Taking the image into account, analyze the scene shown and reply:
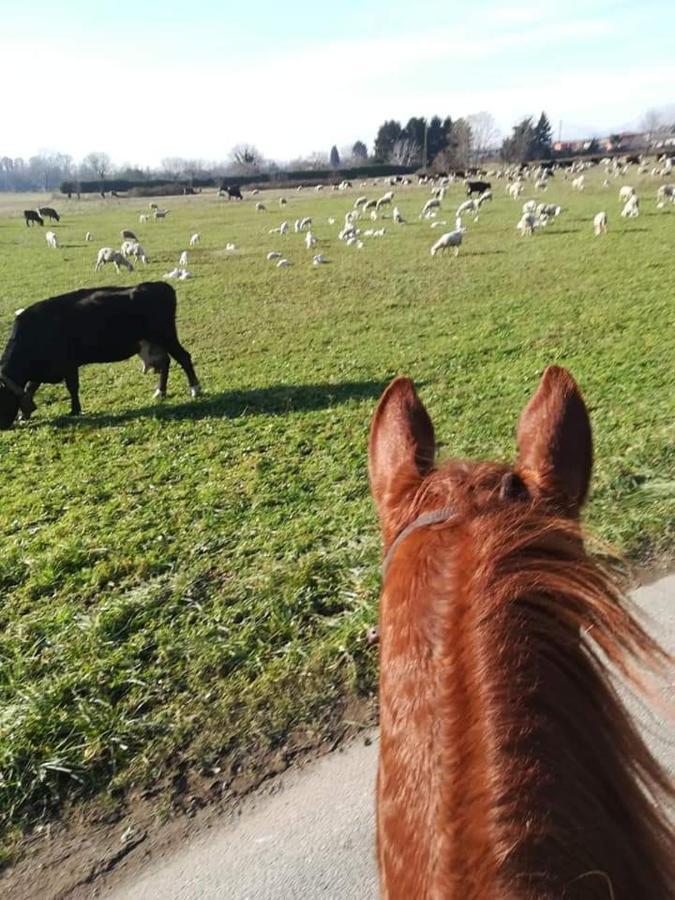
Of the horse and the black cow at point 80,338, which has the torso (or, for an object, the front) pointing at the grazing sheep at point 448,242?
the horse

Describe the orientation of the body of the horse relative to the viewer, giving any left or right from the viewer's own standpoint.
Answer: facing away from the viewer

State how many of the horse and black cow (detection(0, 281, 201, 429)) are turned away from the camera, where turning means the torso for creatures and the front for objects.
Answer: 1

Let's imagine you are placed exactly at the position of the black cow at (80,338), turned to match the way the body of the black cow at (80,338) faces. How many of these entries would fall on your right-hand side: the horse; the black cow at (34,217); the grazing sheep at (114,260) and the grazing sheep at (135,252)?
3

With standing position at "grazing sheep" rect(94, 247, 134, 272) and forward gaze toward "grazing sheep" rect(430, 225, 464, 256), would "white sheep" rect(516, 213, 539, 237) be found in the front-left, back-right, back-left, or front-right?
front-left

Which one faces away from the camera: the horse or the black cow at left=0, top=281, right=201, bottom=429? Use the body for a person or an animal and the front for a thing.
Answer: the horse

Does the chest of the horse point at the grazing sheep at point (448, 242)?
yes

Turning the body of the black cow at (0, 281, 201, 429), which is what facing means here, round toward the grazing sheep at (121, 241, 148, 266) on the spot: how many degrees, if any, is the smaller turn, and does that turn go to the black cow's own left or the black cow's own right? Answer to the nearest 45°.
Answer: approximately 90° to the black cow's own right

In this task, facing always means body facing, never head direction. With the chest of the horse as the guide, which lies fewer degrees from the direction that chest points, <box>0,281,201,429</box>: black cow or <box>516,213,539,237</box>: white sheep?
the white sheep

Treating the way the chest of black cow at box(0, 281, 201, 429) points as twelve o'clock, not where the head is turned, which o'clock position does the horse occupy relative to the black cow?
The horse is roughly at 9 o'clock from the black cow.

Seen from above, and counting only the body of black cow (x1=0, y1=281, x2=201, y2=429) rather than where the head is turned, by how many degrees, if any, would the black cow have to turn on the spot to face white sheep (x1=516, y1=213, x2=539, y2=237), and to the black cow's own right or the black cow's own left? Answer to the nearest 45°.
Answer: approximately 135° to the black cow's own right

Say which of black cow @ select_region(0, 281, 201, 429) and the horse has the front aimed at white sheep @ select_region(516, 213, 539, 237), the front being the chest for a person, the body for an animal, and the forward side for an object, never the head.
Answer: the horse

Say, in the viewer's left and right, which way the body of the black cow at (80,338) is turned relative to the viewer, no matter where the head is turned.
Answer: facing to the left of the viewer

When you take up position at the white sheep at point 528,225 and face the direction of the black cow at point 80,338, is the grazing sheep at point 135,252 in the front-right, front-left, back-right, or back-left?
front-right

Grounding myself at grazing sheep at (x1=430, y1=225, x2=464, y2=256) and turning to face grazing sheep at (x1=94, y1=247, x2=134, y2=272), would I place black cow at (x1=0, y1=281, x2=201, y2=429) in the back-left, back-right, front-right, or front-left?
front-left

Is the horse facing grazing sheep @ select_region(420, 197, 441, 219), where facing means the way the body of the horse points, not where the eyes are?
yes

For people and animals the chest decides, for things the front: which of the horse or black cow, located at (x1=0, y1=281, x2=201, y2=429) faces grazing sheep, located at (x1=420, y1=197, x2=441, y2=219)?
the horse

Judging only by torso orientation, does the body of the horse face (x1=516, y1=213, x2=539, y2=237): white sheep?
yes
